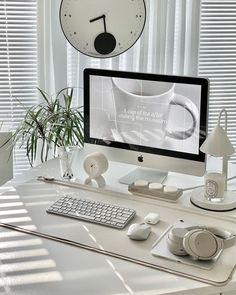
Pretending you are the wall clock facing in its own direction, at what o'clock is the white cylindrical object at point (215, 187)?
The white cylindrical object is roughly at 11 o'clock from the wall clock.

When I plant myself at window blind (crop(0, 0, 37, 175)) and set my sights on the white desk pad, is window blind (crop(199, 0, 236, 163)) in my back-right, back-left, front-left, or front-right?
front-left

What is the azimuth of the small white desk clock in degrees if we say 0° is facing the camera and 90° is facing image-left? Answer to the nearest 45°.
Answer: approximately 45°

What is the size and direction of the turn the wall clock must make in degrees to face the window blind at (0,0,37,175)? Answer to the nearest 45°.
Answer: approximately 135° to its right

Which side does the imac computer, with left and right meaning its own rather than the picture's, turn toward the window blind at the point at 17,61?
right

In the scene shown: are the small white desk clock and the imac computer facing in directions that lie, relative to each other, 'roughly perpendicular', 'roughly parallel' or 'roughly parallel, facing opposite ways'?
roughly parallel

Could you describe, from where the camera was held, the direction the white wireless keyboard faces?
facing the viewer and to the left of the viewer

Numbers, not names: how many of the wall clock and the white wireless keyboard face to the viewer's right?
0

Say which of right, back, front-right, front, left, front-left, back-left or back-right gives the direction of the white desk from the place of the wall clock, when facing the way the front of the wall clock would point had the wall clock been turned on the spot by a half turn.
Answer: back

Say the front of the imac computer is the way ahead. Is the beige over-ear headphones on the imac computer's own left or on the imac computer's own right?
on the imac computer's own left

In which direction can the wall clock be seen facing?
toward the camera

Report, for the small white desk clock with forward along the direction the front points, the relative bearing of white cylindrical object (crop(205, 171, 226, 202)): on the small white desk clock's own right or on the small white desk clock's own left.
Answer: on the small white desk clock's own left

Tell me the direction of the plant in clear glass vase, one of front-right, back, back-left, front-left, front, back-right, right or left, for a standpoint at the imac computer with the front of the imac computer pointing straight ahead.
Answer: right
